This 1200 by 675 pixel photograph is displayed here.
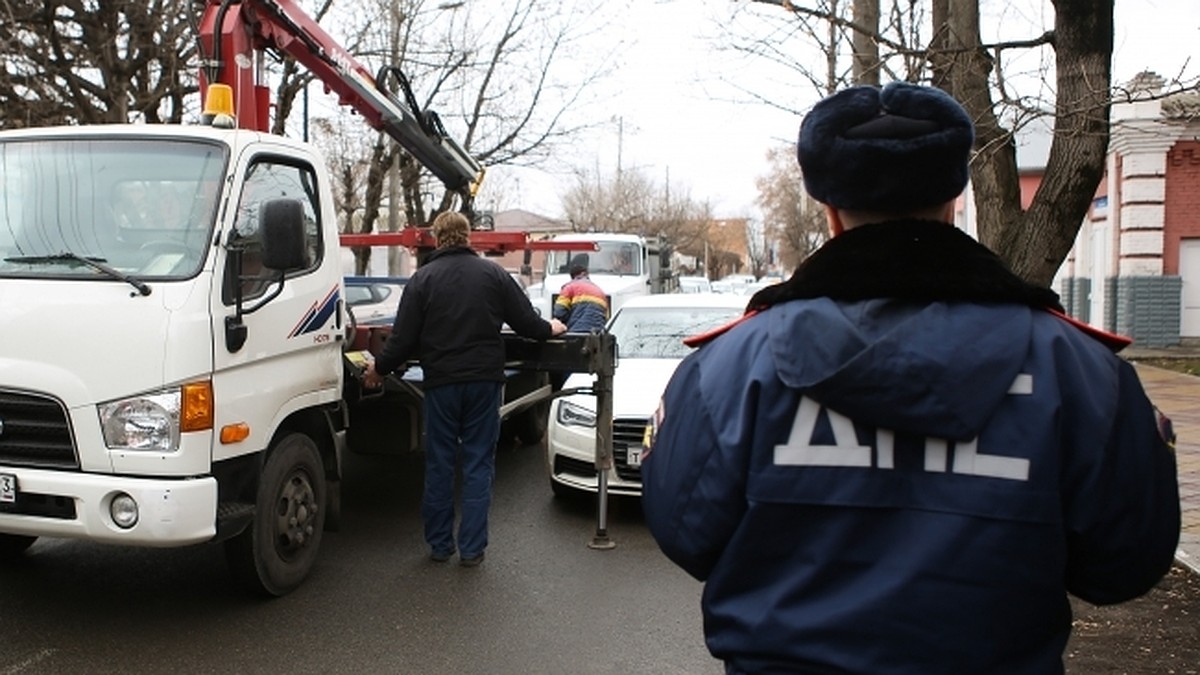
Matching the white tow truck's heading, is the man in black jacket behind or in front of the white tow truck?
behind

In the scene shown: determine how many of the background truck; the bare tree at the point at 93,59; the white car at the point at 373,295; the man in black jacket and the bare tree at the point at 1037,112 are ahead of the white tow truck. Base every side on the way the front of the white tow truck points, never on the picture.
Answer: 0

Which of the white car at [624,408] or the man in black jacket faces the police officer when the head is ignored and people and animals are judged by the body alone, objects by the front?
the white car

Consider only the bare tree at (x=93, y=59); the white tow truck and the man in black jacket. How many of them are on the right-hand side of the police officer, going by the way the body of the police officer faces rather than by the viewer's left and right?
0

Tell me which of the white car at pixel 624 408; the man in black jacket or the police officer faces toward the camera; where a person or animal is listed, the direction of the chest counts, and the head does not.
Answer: the white car

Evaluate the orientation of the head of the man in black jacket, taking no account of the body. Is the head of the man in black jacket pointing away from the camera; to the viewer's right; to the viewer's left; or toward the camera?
away from the camera

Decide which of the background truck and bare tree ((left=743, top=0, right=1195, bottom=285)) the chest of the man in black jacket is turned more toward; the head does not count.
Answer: the background truck

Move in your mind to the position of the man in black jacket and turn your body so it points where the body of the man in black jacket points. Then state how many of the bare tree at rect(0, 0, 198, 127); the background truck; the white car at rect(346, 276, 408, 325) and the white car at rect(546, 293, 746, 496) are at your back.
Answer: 0

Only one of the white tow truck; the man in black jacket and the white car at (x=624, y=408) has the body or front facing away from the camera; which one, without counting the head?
the man in black jacket

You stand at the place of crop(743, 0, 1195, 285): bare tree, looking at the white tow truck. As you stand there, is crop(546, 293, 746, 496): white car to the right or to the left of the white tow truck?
right

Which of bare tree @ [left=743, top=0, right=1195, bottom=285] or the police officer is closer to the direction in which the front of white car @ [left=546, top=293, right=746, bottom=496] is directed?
the police officer

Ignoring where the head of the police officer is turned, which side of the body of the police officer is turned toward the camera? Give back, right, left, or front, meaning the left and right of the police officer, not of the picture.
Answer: back

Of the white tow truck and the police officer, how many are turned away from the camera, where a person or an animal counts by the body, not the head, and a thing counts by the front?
1

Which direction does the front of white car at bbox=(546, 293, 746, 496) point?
toward the camera

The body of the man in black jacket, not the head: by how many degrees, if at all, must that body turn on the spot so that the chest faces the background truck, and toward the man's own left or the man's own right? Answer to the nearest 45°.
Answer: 0° — they already face it

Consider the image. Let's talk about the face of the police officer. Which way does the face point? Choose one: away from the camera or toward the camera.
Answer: away from the camera

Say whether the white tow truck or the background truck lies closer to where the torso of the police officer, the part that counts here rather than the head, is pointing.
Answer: the background truck

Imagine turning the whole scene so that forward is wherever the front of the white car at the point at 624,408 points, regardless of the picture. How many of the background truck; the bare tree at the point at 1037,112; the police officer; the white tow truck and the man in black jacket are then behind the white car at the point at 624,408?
1

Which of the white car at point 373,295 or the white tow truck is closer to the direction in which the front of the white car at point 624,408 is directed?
the white tow truck

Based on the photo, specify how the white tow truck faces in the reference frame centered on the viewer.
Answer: facing the viewer and to the left of the viewer

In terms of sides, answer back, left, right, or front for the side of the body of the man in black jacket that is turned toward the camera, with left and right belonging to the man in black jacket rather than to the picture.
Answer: back

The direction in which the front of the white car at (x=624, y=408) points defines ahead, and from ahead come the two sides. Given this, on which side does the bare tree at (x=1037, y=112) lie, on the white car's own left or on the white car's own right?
on the white car's own left

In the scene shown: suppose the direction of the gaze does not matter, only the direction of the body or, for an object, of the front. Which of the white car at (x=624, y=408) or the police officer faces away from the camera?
the police officer
